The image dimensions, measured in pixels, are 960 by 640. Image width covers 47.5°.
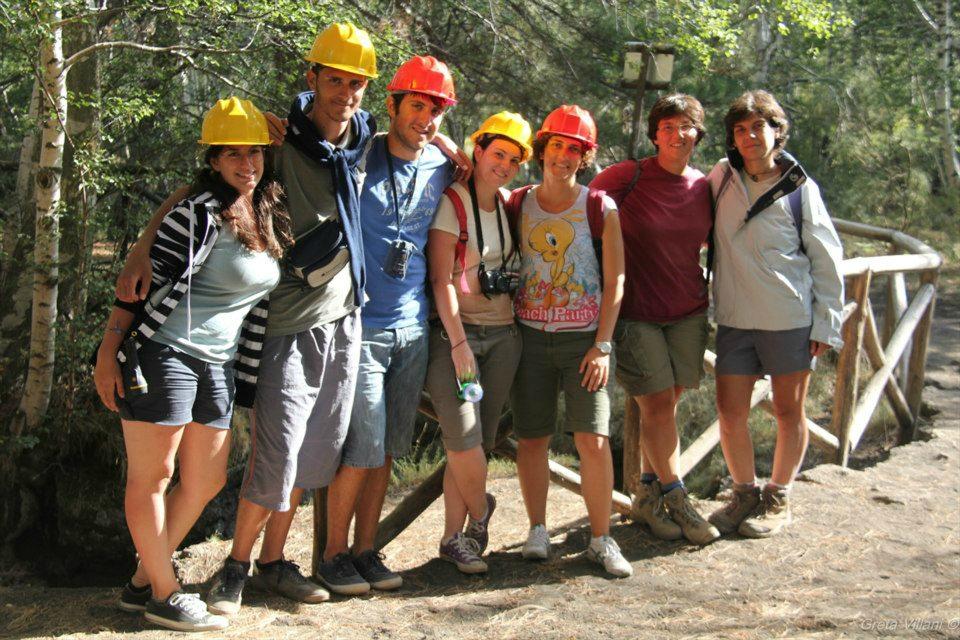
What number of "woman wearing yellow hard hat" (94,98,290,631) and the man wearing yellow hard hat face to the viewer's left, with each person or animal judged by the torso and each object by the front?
0

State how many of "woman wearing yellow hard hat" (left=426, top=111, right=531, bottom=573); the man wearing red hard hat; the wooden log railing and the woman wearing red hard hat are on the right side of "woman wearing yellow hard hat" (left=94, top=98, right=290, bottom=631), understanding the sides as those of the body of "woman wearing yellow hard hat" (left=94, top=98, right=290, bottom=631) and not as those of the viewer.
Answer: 0

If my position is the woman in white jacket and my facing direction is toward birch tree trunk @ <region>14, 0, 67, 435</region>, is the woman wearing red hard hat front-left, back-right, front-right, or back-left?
front-left

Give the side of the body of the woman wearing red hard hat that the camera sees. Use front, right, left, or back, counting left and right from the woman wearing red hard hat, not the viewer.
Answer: front

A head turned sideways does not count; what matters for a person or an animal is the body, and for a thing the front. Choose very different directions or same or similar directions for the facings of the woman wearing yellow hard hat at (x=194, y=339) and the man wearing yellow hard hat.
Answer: same or similar directions

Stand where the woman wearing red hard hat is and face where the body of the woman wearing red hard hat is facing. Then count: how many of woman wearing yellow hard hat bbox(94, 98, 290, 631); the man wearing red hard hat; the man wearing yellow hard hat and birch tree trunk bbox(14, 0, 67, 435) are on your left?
0

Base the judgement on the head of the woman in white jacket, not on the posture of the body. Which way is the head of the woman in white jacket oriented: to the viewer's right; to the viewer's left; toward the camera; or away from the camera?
toward the camera

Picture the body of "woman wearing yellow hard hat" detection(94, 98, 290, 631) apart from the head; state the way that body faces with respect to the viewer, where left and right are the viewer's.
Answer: facing the viewer and to the right of the viewer

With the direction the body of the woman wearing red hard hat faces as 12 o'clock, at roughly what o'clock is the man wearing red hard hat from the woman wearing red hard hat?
The man wearing red hard hat is roughly at 2 o'clock from the woman wearing red hard hat.

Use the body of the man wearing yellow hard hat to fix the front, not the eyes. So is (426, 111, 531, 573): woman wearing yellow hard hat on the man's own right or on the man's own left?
on the man's own left

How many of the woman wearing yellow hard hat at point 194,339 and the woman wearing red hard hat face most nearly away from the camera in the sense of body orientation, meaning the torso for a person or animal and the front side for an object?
0

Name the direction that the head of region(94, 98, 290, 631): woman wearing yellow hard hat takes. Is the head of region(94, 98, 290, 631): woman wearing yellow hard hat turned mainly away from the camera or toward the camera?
toward the camera

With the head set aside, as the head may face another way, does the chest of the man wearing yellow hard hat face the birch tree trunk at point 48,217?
no

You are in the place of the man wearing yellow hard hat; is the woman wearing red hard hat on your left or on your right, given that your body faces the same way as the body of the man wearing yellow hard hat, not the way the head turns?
on your left

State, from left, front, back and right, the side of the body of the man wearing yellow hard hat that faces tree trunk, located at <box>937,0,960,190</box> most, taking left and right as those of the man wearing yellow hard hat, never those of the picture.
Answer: left

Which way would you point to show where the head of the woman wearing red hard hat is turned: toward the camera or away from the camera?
toward the camera

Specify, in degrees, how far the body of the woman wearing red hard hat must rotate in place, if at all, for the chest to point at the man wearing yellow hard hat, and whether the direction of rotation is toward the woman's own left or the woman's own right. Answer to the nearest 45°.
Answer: approximately 45° to the woman's own right
